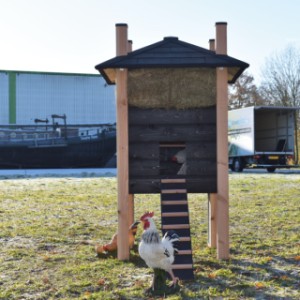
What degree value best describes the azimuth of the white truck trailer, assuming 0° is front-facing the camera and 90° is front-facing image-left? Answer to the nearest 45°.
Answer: approximately 135°

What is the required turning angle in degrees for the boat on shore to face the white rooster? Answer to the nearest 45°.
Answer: approximately 90° to its right

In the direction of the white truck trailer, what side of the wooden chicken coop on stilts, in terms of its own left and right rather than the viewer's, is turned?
back

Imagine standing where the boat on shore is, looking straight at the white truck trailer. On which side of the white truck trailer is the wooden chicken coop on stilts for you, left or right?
right

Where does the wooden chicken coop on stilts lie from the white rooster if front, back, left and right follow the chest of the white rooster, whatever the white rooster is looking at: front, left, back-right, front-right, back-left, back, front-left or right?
back-right

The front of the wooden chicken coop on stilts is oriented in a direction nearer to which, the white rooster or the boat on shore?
the white rooster

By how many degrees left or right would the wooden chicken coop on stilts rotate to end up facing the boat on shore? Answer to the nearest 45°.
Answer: approximately 180°

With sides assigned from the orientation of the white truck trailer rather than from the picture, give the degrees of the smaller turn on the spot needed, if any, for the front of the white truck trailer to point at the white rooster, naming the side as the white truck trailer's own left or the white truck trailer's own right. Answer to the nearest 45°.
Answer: approximately 135° to the white truck trailer's own left

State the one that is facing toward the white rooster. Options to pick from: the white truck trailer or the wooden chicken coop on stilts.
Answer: the wooden chicken coop on stilts
